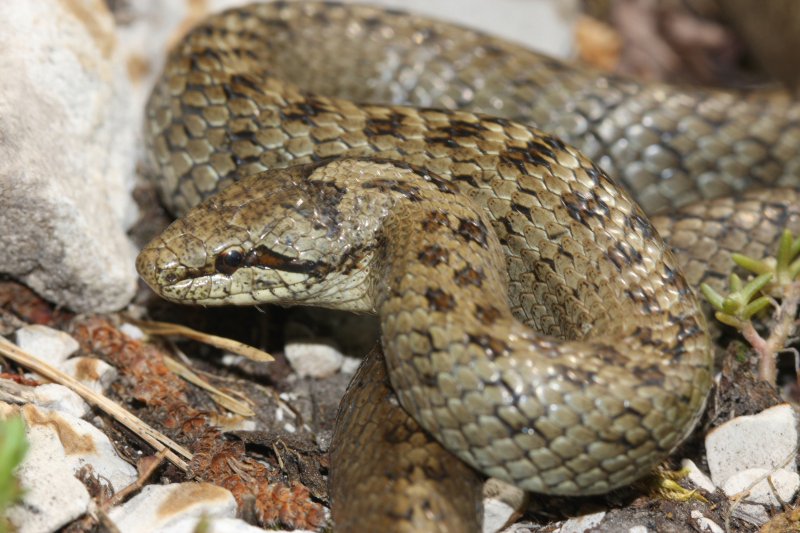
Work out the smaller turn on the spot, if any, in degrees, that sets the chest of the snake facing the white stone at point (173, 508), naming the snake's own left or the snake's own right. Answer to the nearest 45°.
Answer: approximately 45° to the snake's own left

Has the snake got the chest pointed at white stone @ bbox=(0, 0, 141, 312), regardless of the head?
yes

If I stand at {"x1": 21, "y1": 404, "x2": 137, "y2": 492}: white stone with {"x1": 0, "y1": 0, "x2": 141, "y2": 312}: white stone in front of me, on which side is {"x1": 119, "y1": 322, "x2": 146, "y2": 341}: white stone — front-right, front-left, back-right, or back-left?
front-right

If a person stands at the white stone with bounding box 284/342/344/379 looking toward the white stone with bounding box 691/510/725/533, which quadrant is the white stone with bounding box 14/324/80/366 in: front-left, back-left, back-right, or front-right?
back-right

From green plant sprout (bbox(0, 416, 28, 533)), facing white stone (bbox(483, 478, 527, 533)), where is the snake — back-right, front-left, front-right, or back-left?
front-left

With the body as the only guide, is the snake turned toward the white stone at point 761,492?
no

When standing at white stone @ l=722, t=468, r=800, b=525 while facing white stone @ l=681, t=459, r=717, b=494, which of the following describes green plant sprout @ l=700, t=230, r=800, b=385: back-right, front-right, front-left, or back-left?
front-right

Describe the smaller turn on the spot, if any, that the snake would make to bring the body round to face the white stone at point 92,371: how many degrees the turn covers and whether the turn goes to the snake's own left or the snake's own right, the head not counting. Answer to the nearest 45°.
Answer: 0° — it already faces it

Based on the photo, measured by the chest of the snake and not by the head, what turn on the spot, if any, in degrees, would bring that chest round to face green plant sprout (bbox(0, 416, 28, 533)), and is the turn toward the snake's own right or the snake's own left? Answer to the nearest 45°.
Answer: approximately 45° to the snake's own left

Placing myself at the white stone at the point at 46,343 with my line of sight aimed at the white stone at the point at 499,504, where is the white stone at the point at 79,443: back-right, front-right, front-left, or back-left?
front-right

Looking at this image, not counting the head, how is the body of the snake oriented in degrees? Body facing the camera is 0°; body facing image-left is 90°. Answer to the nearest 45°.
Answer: approximately 90°

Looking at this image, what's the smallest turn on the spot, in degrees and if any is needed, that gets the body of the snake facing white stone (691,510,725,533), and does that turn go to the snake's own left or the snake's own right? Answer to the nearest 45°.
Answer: approximately 135° to the snake's own left

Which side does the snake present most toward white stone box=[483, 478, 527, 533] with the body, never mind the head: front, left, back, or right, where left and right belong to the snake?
left
